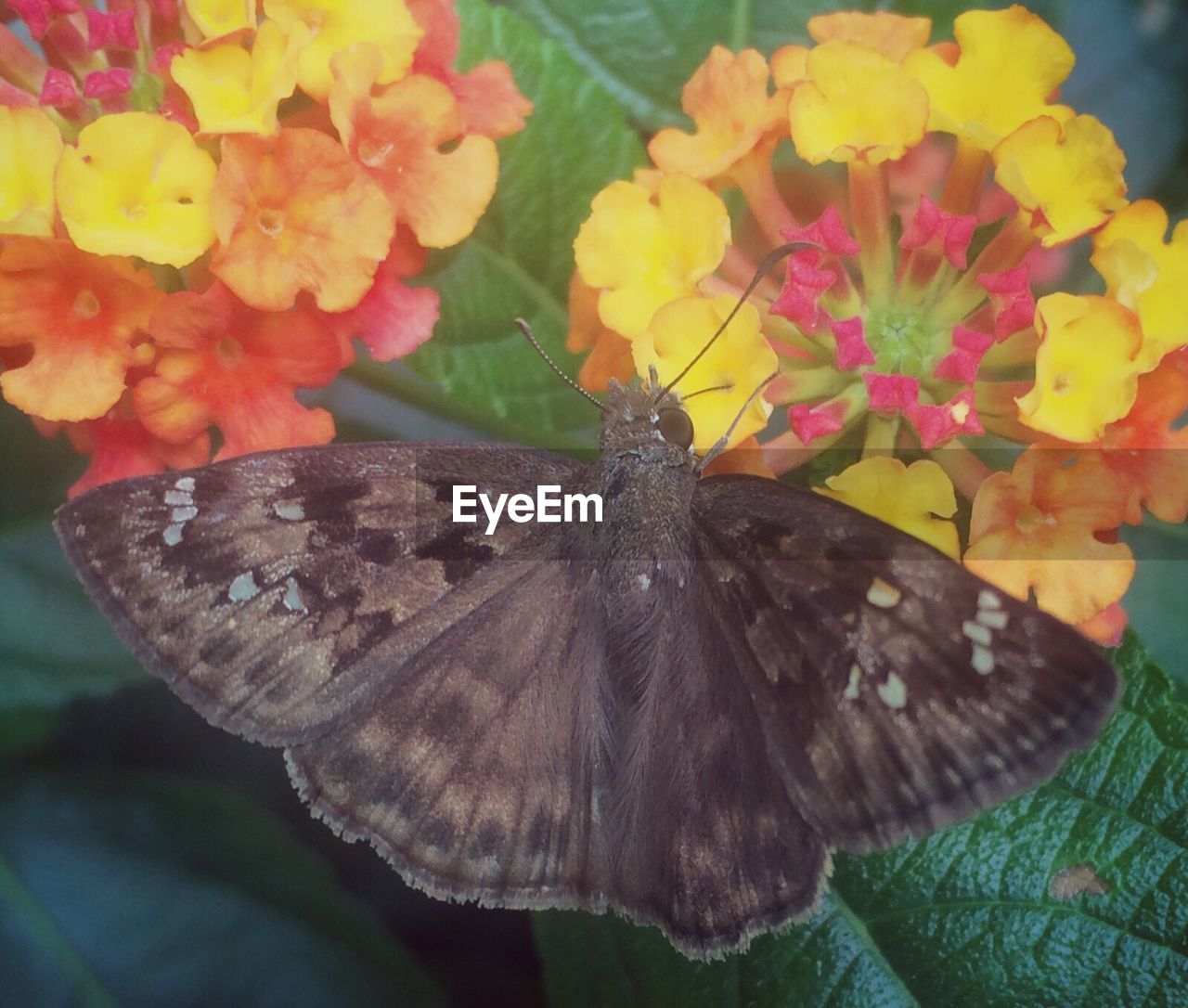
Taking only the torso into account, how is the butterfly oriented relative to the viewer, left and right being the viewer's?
facing away from the viewer

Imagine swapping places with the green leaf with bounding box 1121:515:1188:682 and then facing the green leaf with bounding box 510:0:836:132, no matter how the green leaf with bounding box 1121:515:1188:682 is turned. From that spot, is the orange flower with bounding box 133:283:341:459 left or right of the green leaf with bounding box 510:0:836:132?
left
